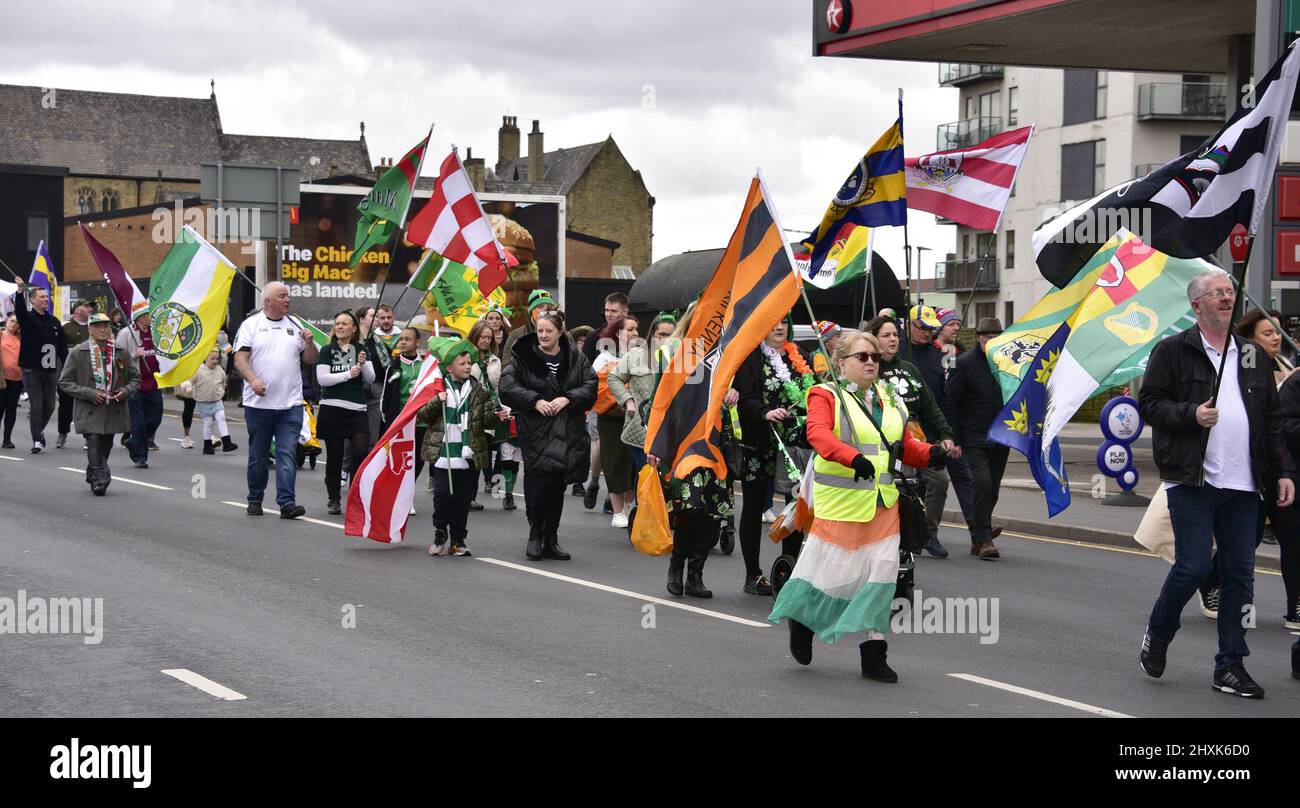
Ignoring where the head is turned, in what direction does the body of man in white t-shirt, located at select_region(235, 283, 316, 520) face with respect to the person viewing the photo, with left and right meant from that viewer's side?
facing the viewer and to the right of the viewer

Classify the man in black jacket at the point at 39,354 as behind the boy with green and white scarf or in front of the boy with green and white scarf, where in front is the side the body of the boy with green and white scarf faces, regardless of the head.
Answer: behind

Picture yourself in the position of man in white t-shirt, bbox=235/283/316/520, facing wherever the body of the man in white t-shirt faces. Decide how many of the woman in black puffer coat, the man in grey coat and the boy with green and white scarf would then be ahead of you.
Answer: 2

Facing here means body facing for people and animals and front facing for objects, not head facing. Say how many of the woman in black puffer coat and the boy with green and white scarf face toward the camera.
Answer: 2

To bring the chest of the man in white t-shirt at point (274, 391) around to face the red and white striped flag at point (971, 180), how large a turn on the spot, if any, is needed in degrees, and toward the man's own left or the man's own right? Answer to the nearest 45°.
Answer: approximately 45° to the man's own left

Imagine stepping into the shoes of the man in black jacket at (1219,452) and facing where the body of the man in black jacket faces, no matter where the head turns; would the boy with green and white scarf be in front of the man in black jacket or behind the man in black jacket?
behind

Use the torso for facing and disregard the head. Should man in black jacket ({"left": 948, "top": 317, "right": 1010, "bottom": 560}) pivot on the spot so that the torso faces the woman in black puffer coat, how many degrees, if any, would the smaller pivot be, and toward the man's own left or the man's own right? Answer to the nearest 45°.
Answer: approximately 90° to the man's own right

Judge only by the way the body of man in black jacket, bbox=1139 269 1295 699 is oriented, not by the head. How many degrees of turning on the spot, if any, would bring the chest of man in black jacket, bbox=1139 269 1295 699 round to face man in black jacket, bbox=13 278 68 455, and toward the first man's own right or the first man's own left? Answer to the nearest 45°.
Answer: approximately 180°

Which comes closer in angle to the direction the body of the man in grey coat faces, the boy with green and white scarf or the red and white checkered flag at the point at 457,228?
the boy with green and white scarf

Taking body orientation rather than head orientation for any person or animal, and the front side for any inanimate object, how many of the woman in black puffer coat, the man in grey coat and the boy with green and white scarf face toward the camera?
3
